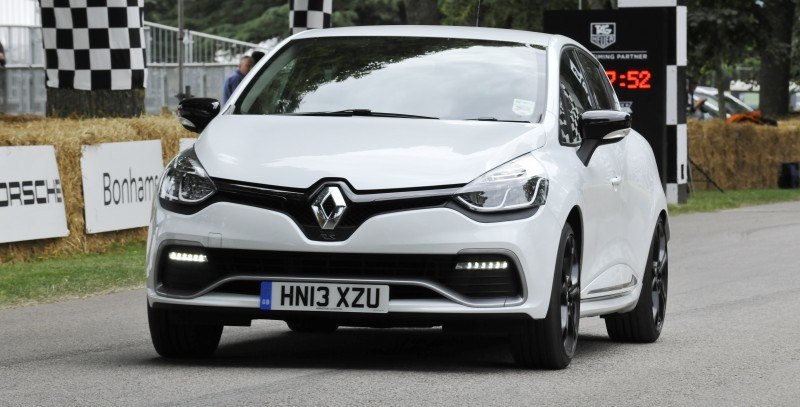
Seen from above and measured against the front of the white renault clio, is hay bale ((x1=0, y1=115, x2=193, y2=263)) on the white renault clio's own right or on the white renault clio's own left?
on the white renault clio's own right

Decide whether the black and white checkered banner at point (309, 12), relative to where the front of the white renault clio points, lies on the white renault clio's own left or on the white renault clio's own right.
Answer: on the white renault clio's own right

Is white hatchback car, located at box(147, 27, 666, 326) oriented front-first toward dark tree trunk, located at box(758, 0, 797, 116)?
no

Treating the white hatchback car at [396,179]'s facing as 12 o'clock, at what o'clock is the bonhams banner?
The bonhams banner is roughly at 4 o'clock from the white hatchback car.

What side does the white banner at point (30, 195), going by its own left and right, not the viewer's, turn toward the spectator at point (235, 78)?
left

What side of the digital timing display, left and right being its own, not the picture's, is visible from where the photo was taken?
front

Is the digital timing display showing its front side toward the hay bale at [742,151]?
no

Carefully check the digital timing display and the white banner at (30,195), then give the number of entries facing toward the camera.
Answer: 2

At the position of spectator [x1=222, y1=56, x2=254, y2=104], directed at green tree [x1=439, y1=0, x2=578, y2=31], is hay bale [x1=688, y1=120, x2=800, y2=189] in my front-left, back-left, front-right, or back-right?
front-right

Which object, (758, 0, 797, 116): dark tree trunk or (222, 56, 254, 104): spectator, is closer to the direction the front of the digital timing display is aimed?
the spectator

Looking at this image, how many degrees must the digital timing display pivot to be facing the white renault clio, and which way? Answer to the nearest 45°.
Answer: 0° — it already faces it

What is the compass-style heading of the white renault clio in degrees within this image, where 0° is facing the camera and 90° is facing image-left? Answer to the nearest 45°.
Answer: approximately 45°

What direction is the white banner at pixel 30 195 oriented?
toward the camera

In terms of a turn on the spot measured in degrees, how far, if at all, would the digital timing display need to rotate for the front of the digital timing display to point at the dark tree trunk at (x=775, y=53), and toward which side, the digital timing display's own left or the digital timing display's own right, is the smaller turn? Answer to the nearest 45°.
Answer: approximately 180°

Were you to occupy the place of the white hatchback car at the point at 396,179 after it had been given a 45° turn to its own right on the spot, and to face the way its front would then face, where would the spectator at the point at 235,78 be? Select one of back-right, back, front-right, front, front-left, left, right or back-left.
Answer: right
